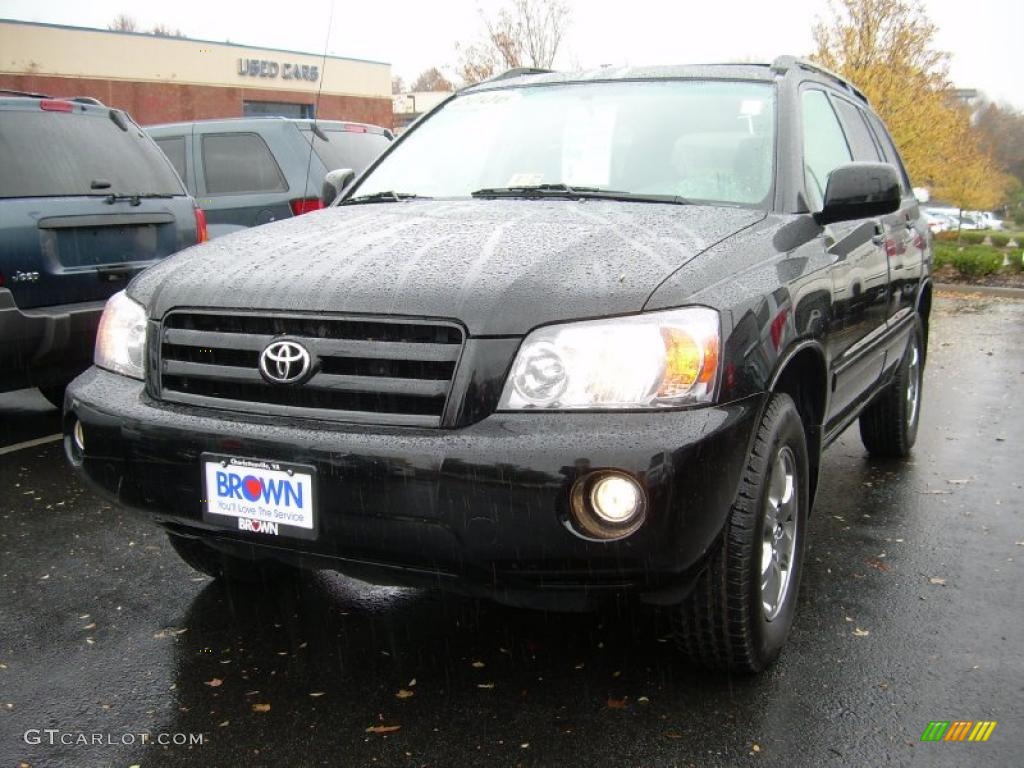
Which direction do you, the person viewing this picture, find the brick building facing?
facing the viewer and to the right of the viewer

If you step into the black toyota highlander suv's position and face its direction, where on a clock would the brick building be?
The brick building is roughly at 4 o'clock from the black toyota highlander suv.

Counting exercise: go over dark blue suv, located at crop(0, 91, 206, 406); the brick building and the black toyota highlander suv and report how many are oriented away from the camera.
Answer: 1

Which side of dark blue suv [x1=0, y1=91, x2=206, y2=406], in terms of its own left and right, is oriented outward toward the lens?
back

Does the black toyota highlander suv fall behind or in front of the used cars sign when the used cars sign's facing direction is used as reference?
in front

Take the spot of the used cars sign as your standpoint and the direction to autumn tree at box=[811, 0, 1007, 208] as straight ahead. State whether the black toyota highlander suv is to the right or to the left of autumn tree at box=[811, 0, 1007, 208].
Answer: right

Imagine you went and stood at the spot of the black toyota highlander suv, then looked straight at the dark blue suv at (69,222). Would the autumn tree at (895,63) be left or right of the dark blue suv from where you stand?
right

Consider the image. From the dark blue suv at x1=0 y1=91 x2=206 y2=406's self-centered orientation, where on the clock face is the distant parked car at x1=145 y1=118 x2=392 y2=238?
The distant parked car is roughly at 1 o'clock from the dark blue suv.

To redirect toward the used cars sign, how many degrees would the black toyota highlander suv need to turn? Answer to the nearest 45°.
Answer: approximately 135° to its right

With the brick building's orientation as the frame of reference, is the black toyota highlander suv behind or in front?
in front

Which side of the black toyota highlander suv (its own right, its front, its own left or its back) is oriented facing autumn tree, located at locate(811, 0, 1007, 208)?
back

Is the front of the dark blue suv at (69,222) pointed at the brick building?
yes
